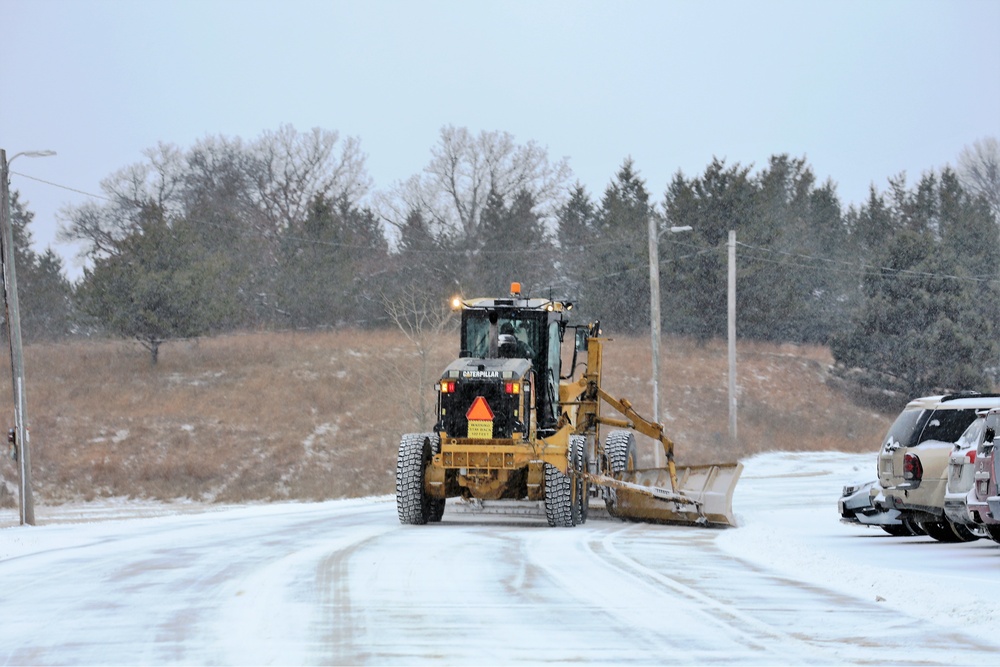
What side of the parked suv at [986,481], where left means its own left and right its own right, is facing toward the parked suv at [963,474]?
left

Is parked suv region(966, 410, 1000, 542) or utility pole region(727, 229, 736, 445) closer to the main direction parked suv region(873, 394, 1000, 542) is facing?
the utility pole

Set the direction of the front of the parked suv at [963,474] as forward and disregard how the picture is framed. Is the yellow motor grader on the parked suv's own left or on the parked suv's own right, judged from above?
on the parked suv's own left

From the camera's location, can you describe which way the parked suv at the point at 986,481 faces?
facing away from the viewer and to the right of the viewer

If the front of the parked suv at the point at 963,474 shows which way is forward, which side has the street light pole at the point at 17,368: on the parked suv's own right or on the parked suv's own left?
on the parked suv's own left

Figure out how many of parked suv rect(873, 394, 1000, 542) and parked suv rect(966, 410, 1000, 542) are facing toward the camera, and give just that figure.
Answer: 0

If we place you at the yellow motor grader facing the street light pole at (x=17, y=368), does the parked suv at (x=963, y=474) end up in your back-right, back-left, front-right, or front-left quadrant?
back-left

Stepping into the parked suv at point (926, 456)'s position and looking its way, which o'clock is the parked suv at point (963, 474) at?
the parked suv at point (963, 474) is roughly at 4 o'clock from the parked suv at point (926, 456).

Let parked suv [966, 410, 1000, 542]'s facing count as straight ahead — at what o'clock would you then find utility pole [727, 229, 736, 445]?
The utility pole is roughly at 10 o'clock from the parked suv.

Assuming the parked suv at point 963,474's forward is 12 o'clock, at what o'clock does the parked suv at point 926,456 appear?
the parked suv at point 926,456 is roughly at 10 o'clock from the parked suv at point 963,474.

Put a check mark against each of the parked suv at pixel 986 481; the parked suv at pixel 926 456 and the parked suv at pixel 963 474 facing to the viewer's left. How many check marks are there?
0

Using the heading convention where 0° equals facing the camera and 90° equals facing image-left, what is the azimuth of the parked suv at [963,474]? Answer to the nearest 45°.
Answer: approximately 225°

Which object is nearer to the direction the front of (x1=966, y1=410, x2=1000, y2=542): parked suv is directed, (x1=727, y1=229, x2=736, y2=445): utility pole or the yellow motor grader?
the utility pole

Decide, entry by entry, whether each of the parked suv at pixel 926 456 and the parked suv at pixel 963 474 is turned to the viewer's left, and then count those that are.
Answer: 0

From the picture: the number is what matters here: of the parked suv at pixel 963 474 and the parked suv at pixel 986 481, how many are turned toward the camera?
0

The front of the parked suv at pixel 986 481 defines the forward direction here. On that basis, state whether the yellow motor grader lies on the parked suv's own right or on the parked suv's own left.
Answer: on the parked suv's own left

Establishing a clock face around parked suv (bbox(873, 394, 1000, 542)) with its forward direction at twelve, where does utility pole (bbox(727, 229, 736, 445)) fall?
The utility pole is roughly at 10 o'clock from the parked suv.

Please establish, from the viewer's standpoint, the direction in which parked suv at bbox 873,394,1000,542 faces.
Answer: facing away from the viewer and to the right of the viewer
